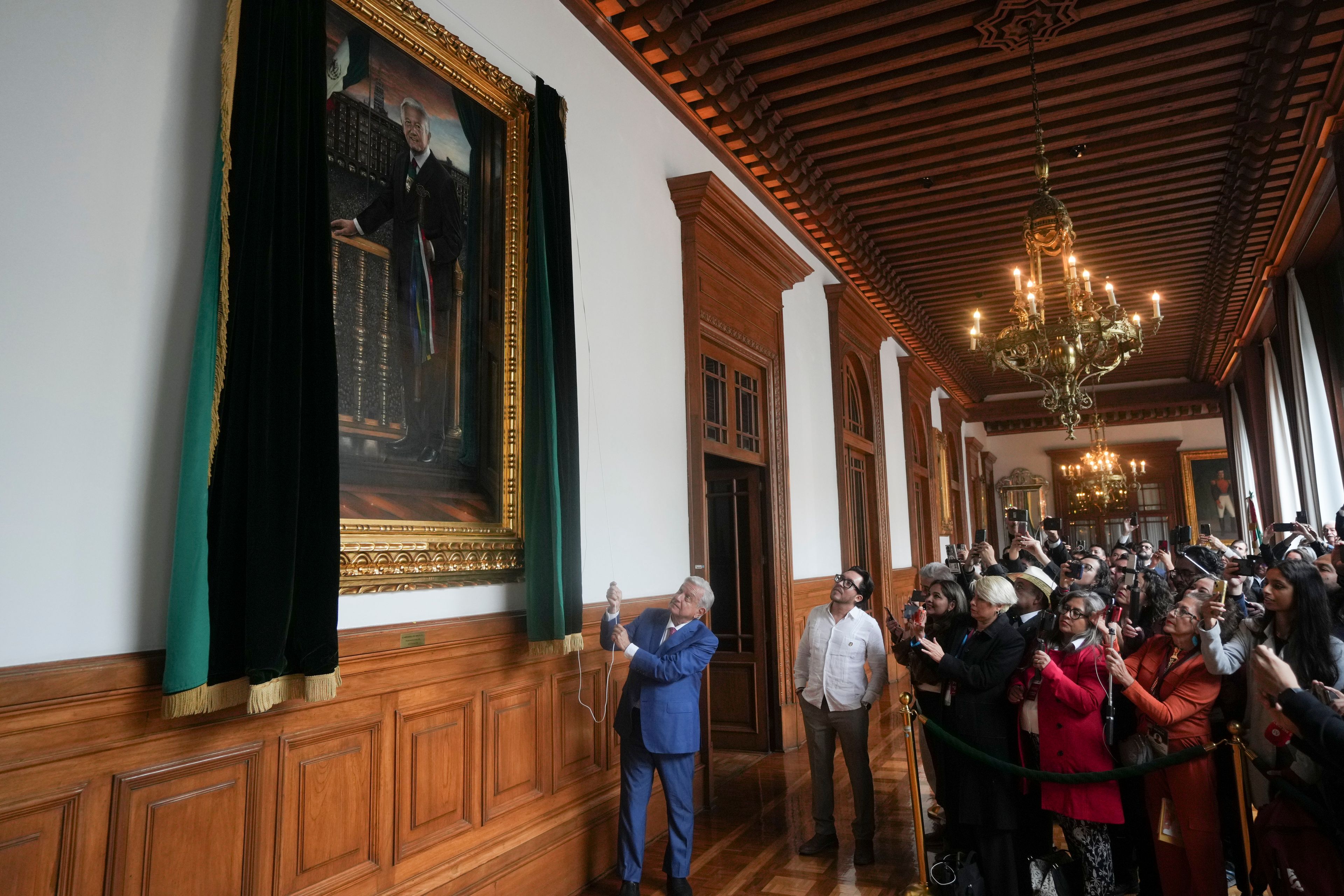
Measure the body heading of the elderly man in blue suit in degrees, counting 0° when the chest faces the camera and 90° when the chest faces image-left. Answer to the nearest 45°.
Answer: approximately 45°

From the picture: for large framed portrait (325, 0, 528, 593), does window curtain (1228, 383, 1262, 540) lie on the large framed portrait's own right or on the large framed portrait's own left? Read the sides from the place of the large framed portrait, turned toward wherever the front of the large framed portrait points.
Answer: on the large framed portrait's own left

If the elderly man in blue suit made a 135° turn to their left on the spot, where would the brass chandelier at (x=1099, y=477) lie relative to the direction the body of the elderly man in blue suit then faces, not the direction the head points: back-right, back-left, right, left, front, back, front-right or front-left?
front-left

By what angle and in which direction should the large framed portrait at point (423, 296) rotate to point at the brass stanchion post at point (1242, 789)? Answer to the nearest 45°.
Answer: approximately 45° to its left
